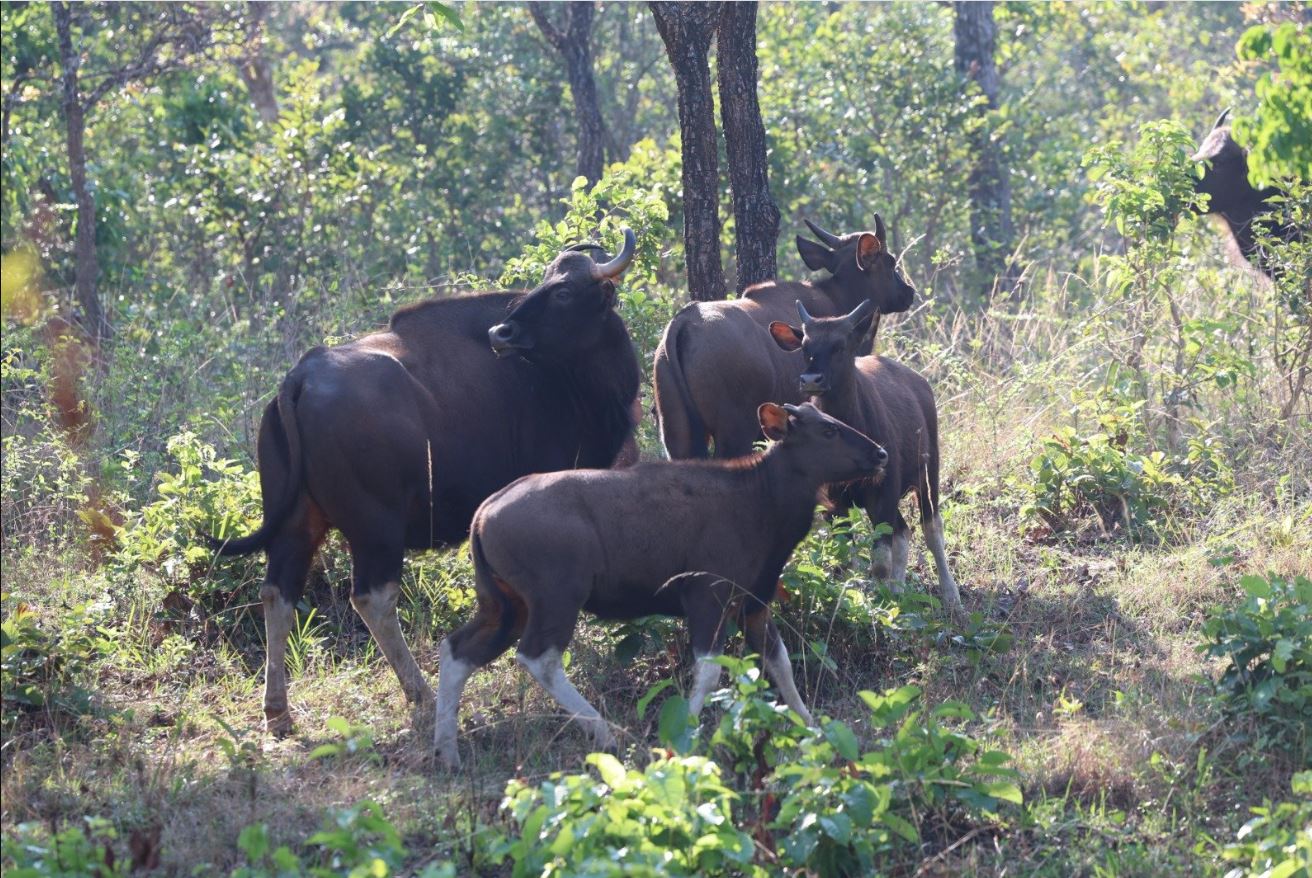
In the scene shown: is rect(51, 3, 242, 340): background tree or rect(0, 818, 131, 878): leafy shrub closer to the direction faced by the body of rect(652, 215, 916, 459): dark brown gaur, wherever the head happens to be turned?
the background tree

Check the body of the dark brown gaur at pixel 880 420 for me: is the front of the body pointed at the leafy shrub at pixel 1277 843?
no

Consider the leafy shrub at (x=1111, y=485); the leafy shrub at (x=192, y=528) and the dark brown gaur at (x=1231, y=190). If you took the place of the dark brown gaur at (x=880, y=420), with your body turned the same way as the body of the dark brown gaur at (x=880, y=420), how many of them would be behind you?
2

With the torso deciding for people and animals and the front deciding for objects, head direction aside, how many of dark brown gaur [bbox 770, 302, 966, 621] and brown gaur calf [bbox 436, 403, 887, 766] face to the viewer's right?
1

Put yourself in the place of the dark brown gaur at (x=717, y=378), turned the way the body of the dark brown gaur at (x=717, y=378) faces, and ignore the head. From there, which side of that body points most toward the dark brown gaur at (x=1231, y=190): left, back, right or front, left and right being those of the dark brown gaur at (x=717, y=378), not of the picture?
front

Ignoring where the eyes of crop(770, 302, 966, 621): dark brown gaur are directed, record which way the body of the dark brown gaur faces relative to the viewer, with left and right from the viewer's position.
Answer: facing the viewer and to the left of the viewer

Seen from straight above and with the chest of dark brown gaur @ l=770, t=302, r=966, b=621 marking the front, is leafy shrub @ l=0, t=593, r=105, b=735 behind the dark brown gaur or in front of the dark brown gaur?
in front

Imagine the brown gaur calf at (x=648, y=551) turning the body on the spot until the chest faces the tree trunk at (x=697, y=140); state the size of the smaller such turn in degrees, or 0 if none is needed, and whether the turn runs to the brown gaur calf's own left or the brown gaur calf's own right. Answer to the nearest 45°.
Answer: approximately 90° to the brown gaur calf's own left

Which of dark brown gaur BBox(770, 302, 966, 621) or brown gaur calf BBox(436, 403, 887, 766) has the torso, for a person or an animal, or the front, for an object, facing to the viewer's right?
the brown gaur calf

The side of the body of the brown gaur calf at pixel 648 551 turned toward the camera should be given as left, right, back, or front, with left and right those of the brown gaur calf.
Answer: right

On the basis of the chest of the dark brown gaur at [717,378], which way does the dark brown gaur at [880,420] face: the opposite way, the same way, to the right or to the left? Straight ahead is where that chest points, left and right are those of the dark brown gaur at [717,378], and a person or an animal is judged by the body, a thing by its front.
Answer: the opposite way

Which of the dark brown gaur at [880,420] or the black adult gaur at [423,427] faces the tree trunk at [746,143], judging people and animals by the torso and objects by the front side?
the black adult gaur

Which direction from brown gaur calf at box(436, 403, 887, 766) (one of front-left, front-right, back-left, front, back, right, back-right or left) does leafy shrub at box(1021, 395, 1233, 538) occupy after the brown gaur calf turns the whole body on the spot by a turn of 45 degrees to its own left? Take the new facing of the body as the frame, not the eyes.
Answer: front

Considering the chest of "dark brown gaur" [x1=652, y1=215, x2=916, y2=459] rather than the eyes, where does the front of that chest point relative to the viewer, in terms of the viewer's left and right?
facing away from the viewer and to the right of the viewer

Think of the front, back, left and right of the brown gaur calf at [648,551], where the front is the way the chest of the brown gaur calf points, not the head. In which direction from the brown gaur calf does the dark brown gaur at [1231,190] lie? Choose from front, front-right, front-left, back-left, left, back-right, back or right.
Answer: front-left
